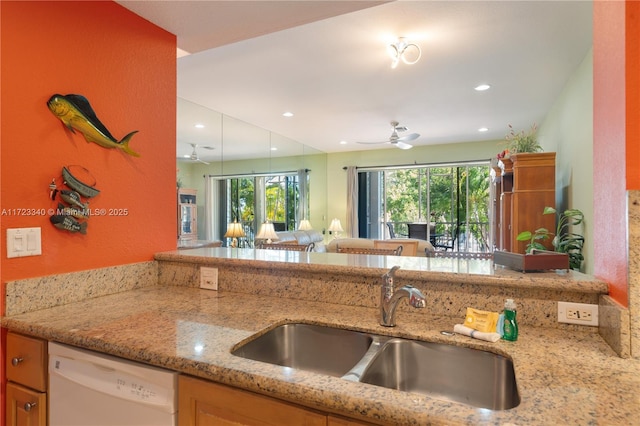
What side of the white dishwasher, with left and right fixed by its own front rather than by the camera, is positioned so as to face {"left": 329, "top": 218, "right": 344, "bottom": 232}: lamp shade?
back

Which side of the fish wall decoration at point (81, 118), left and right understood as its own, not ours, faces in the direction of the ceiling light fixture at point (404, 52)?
back

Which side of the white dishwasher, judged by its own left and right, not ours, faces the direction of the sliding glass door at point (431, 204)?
back

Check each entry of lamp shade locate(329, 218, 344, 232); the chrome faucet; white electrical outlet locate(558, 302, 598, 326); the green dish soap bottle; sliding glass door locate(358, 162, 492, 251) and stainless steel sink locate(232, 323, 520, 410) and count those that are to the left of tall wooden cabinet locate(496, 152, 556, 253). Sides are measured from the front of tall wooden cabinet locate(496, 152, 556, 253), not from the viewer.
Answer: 4

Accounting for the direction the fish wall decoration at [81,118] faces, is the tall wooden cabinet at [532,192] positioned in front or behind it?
behind

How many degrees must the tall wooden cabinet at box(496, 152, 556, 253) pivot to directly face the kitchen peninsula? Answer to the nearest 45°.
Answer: approximately 90° to its left

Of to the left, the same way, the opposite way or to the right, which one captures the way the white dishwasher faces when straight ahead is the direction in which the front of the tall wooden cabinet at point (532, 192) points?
to the left

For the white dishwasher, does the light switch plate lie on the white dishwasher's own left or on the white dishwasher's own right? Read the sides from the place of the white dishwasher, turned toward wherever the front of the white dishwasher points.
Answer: on the white dishwasher's own right

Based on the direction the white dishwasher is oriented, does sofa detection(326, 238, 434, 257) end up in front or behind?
behind

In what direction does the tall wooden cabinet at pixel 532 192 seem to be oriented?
to the viewer's left

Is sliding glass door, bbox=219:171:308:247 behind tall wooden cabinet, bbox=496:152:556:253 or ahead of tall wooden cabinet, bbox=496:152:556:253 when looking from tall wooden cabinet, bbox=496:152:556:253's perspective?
ahead

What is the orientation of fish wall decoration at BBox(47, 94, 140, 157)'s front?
to the viewer's left
